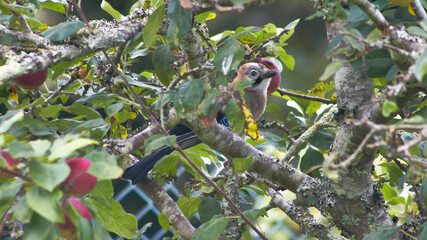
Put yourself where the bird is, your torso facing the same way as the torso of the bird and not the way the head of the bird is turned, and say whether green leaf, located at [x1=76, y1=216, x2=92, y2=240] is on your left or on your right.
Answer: on your right

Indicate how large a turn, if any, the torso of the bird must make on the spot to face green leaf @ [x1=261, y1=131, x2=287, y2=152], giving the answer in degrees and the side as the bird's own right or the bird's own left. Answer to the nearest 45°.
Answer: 0° — it already faces it

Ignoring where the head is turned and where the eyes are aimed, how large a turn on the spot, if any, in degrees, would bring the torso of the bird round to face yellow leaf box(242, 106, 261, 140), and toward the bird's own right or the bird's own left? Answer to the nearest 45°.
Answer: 0° — it already faces it

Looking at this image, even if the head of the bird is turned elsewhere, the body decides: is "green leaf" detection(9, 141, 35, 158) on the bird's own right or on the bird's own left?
on the bird's own right

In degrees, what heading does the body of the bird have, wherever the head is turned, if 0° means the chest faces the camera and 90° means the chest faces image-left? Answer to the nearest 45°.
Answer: approximately 270°

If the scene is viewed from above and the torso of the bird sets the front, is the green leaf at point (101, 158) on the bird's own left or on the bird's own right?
on the bird's own right
